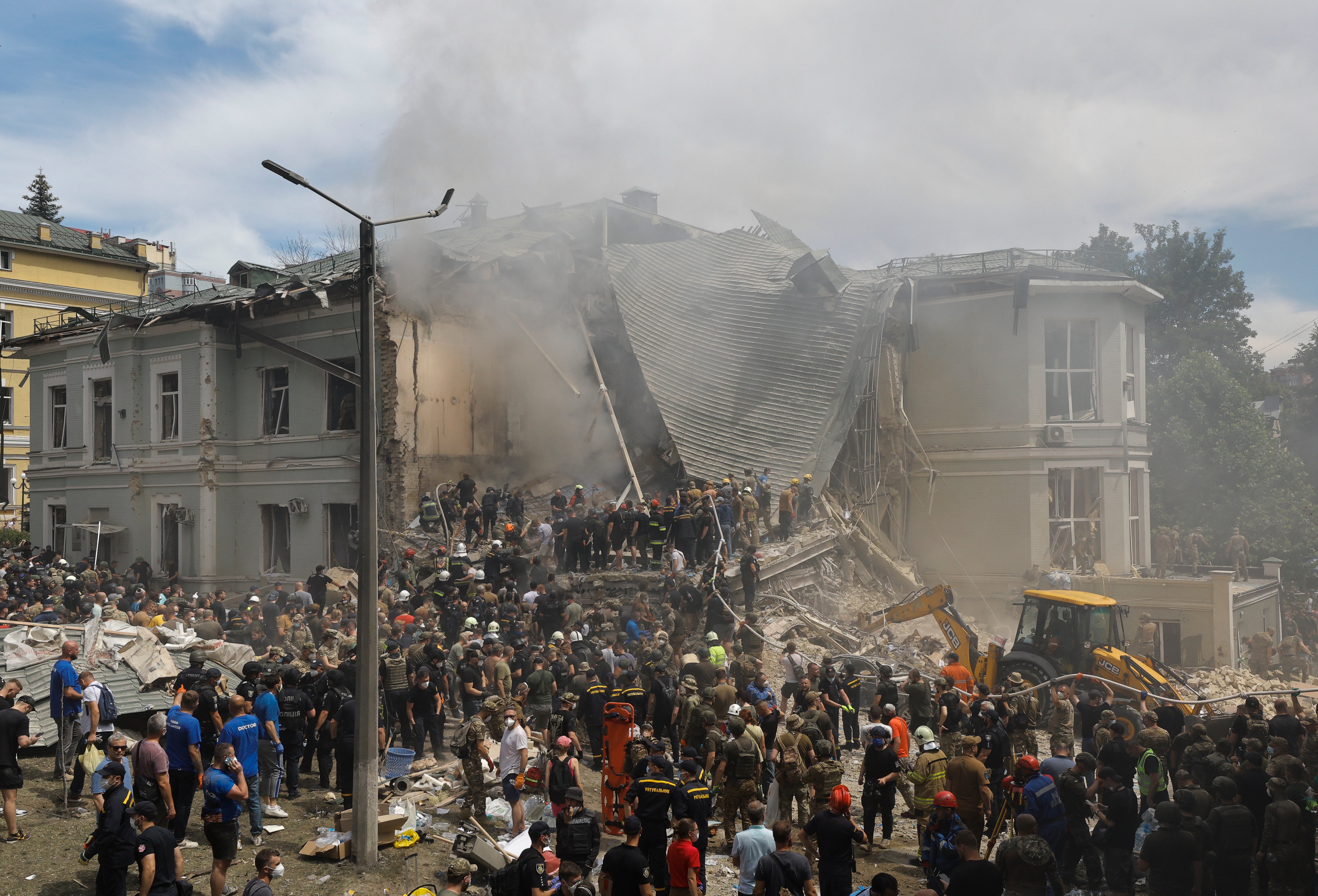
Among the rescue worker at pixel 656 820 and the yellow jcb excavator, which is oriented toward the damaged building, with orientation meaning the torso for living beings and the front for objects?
the rescue worker

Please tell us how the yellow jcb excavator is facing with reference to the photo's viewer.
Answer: facing the viewer and to the right of the viewer

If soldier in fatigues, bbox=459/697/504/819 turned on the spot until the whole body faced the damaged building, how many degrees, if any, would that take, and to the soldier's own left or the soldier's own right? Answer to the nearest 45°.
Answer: approximately 90° to the soldier's own left

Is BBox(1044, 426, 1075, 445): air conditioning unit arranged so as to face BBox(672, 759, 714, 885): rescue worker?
yes

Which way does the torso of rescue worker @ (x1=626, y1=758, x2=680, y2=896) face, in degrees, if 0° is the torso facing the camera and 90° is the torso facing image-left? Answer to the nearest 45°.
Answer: approximately 180°

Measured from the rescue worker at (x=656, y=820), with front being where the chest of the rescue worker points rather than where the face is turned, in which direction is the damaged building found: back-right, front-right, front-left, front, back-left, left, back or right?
front

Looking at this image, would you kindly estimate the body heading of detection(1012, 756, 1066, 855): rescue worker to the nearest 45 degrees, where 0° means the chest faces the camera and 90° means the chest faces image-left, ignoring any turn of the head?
approximately 135°

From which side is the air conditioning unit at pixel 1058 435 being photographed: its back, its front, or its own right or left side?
front

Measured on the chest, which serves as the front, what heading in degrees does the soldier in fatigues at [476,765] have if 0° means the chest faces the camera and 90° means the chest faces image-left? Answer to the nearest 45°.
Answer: approximately 270°

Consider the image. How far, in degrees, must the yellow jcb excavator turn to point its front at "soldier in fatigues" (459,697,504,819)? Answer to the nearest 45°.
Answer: approximately 90° to its right

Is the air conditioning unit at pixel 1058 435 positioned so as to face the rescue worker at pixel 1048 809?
yes

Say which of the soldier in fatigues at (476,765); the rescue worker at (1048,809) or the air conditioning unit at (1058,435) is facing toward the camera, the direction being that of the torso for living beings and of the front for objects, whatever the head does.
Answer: the air conditioning unit

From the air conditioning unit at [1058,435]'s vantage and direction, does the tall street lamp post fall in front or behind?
in front
